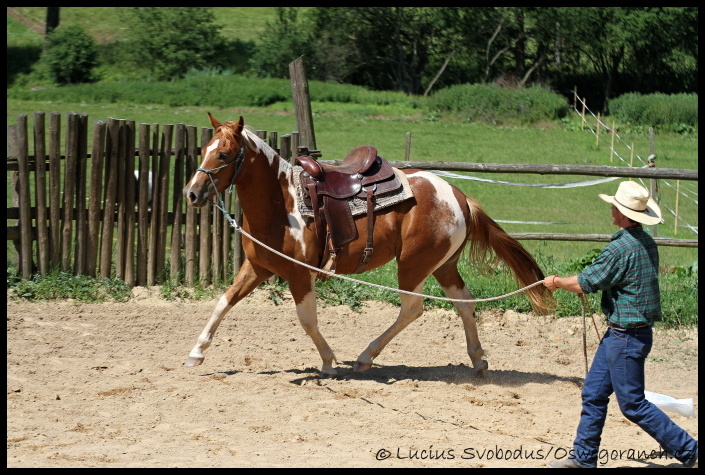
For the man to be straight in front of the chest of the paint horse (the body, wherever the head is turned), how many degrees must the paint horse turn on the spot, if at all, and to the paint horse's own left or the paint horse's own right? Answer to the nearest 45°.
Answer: approximately 135° to the paint horse's own left

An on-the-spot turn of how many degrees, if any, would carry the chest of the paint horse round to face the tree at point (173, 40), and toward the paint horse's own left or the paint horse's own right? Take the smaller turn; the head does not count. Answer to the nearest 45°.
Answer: approximately 90° to the paint horse's own right

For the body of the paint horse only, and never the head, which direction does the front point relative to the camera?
to the viewer's left

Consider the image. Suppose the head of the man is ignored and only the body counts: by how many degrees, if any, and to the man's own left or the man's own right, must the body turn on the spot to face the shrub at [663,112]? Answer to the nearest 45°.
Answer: approximately 45° to the man's own right

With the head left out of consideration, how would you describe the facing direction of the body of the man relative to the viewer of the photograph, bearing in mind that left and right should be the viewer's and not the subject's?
facing away from the viewer and to the left of the viewer

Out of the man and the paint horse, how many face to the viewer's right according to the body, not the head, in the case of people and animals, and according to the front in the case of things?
0

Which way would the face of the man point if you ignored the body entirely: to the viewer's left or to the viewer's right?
to the viewer's left
